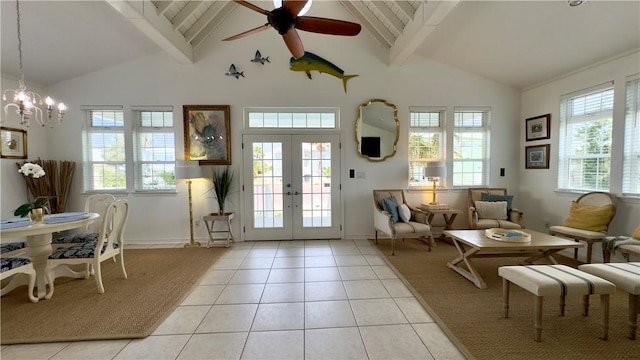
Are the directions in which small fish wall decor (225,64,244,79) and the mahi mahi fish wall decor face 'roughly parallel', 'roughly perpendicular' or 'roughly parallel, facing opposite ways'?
roughly parallel

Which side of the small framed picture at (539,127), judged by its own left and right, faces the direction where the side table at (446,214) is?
front

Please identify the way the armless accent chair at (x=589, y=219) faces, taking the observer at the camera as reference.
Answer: facing the viewer and to the left of the viewer

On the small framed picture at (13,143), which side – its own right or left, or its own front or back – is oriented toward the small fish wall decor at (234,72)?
front

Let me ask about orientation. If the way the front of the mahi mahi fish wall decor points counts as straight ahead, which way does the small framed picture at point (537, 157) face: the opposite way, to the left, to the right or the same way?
the same way

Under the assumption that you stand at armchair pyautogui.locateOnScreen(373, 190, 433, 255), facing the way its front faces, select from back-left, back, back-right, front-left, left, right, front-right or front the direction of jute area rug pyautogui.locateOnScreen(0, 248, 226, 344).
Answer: right

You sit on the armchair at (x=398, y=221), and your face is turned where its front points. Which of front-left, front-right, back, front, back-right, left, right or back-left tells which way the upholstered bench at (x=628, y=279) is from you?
front

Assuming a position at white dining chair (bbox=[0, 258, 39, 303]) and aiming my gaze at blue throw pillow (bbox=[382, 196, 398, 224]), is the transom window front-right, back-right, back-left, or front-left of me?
front-left

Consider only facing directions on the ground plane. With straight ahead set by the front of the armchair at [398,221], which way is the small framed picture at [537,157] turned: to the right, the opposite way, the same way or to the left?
to the right

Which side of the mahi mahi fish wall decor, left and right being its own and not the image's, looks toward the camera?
left

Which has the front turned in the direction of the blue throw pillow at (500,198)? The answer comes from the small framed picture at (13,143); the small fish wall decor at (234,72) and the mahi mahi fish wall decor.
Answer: the small framed picture

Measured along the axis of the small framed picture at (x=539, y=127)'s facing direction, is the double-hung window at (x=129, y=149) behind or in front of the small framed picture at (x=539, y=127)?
in front

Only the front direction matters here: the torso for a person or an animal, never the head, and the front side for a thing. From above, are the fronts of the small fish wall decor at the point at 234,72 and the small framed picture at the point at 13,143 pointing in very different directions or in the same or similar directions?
very different directions

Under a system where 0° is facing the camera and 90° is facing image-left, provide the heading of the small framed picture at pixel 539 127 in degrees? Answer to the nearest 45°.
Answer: approximately 45°

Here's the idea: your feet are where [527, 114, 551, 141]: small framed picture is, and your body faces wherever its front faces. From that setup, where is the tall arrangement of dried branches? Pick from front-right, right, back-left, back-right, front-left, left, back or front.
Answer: front

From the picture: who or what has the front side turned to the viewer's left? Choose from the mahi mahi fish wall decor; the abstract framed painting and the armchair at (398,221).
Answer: the mahi mahi fish wall decor

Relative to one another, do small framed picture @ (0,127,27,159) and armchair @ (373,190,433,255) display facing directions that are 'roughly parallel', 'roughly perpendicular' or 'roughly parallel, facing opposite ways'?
roughly perpendicular

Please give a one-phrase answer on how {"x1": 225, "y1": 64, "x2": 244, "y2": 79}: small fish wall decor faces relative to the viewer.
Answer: facing to the left of the viewer

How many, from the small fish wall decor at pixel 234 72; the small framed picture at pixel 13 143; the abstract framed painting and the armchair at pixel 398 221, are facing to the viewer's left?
1

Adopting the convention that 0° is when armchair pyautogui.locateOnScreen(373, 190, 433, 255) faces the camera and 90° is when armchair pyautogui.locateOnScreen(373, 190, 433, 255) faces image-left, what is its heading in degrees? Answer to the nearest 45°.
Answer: approximately 315°

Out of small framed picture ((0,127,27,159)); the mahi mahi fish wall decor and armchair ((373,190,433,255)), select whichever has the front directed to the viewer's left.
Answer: the mahi mahi fish wall decor
